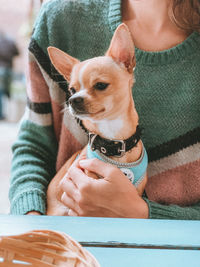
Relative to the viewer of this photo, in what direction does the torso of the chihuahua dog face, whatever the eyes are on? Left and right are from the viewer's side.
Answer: facing the viewer and to the left of the viewer
